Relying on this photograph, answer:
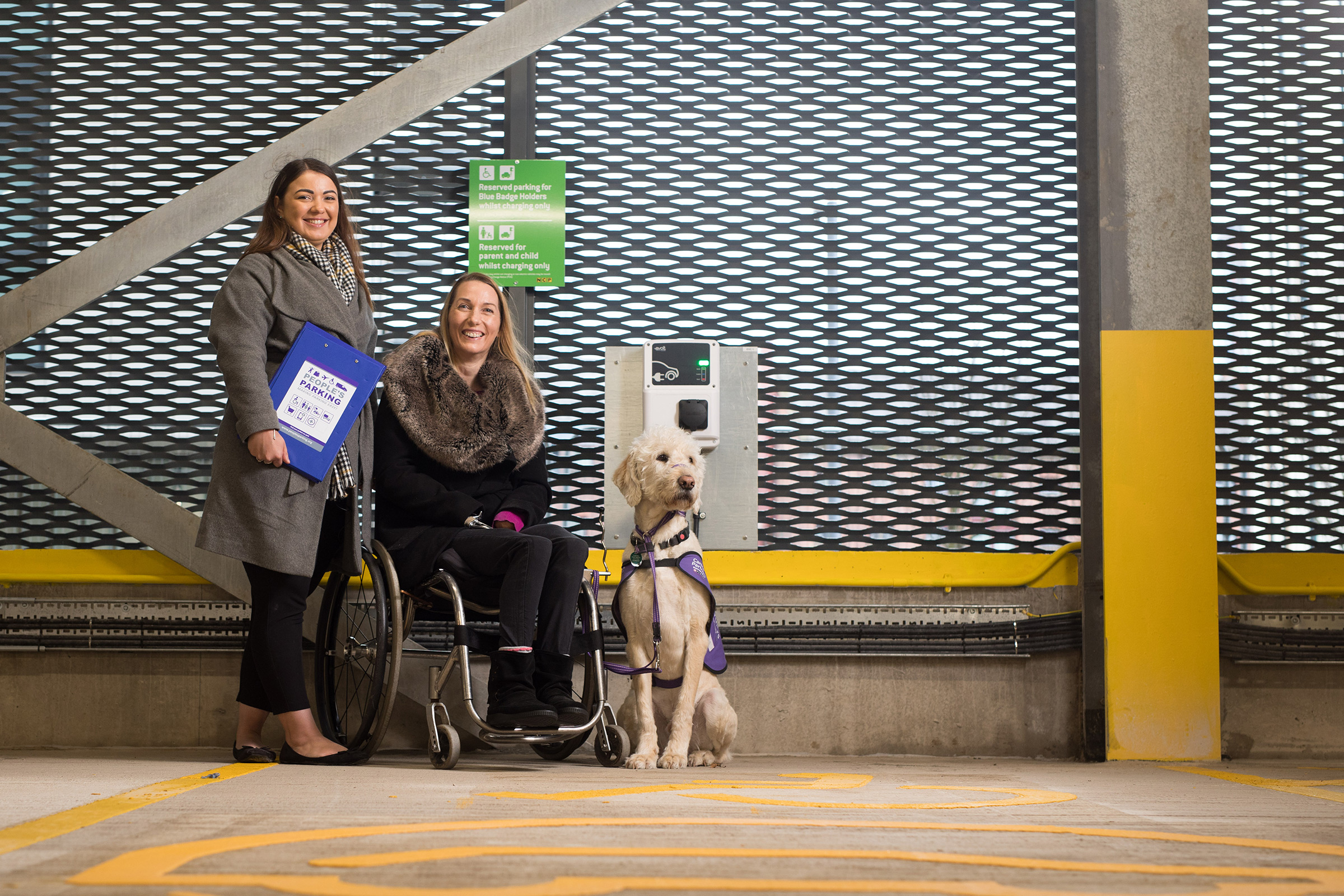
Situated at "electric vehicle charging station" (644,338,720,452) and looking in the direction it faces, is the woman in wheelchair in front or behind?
in front

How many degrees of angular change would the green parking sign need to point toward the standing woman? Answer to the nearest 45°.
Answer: approximately 45° to its right

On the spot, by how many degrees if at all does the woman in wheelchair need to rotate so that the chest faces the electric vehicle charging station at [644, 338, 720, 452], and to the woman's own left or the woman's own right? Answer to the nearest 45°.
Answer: approximately 90° to the woman's own left

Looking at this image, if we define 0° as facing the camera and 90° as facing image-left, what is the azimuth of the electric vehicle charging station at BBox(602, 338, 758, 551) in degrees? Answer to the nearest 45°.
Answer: approximately 0°

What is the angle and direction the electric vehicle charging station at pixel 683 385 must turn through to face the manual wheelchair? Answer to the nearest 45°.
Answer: approximately 45° to its right

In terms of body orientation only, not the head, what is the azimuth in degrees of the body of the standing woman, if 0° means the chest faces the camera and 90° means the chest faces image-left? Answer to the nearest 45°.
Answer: approximately 315°

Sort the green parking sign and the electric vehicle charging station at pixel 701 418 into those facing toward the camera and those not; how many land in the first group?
2

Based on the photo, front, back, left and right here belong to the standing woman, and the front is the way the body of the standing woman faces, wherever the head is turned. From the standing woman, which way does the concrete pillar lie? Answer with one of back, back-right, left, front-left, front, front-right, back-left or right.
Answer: front-left

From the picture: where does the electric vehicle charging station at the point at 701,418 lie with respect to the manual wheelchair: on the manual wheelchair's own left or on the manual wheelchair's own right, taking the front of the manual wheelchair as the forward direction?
on the manual wheelchair's own left
